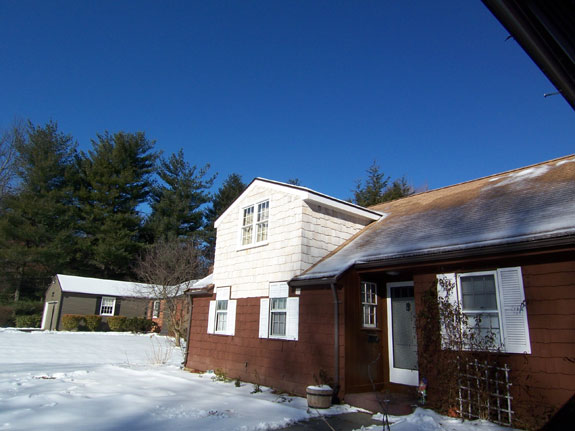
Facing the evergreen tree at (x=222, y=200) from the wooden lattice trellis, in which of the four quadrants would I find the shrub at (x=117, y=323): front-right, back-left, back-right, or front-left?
front-left

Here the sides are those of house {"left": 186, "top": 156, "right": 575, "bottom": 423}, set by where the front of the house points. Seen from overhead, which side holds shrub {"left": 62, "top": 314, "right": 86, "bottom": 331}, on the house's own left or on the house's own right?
on the house's own right

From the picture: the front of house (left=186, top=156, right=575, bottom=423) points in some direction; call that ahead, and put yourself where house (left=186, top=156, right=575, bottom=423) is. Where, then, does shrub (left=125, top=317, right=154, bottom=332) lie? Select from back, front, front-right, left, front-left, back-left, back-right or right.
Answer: right

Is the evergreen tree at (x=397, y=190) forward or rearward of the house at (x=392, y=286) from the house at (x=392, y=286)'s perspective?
rearward

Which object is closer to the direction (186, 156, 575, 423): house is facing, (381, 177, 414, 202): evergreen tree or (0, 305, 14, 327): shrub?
the shrub

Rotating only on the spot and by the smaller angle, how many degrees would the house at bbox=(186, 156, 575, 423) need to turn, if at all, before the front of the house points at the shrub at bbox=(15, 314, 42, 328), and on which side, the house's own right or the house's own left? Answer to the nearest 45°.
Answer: approximately 90° to the house's own right

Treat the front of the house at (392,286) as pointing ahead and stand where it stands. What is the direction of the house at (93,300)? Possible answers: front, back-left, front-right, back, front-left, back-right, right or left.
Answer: right

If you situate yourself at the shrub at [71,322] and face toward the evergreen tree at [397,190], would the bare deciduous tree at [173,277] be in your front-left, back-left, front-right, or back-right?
front-right

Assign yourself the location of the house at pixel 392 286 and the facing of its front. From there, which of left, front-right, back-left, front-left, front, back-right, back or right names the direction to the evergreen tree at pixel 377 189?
back-right

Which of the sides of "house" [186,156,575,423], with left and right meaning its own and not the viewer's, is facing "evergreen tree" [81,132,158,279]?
right

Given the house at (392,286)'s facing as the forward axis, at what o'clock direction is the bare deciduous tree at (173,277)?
The bare deciduous tree is roughly at 3 o'clock from the house.

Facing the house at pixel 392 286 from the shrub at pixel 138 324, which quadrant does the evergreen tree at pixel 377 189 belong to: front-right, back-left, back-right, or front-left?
front-left

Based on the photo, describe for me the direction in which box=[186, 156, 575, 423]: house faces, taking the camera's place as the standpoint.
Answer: facing the viewer and to the left of the viewer

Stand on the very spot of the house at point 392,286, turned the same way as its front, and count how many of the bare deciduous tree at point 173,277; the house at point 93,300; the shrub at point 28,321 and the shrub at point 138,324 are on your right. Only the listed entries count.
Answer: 4

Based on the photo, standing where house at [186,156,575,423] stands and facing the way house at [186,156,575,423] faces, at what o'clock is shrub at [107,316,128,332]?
The shrub is roughly at 3 o'clock from the house.

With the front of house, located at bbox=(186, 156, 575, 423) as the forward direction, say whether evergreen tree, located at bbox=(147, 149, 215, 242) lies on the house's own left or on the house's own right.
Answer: on the house's own right
